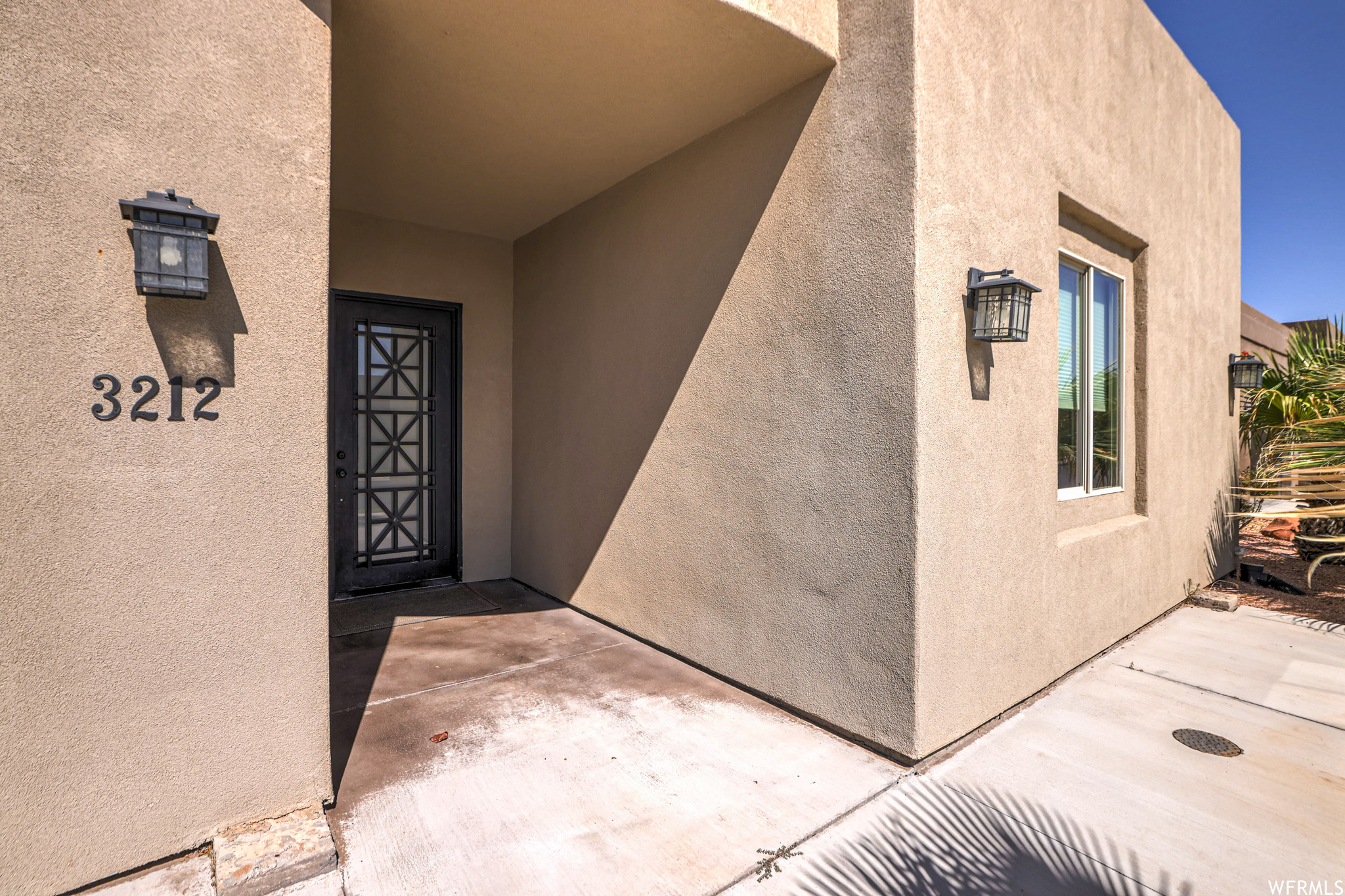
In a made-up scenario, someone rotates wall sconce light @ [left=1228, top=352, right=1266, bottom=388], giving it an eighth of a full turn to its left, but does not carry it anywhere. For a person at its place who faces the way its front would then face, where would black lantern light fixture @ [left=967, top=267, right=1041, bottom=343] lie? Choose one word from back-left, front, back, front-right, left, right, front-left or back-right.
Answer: back-right

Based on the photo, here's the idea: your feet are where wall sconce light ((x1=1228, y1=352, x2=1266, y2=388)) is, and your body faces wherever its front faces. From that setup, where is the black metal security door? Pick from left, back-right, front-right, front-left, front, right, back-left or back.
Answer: back-right

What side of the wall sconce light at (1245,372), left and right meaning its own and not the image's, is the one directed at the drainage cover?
right

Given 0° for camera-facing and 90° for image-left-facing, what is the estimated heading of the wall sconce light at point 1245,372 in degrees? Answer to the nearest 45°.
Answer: approximately 270°
